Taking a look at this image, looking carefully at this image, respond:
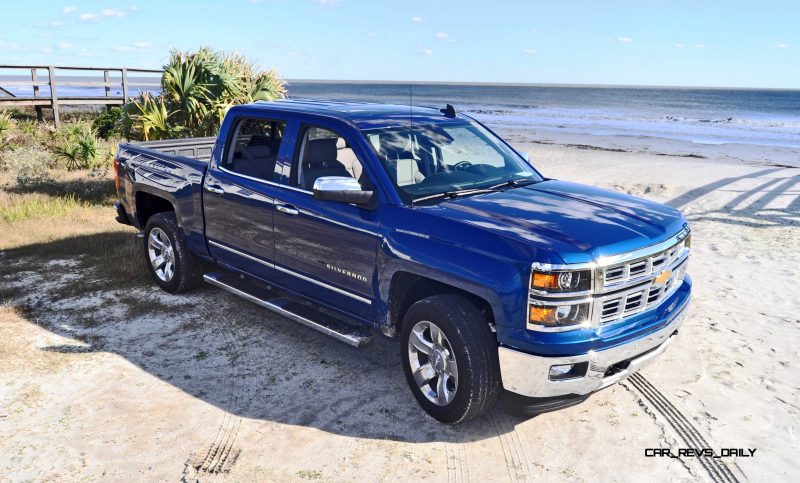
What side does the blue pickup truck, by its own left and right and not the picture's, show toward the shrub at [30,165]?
back

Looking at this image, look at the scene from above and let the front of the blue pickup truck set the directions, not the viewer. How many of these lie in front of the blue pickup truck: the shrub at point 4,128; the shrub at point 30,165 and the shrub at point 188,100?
0

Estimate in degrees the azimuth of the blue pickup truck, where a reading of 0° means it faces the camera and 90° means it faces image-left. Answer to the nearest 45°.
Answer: approximately 315°

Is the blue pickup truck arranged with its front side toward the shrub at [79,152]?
no

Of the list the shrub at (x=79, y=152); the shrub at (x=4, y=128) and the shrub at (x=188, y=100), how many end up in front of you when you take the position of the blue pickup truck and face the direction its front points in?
0

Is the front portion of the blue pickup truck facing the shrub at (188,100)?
no

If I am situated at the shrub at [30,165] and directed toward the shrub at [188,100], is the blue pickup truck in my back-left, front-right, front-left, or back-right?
back-right

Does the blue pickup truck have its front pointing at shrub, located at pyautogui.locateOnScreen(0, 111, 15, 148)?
no
